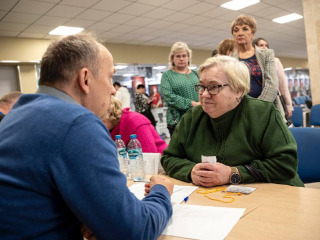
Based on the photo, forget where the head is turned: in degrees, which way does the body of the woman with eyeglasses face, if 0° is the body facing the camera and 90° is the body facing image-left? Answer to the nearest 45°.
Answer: approximately 45°

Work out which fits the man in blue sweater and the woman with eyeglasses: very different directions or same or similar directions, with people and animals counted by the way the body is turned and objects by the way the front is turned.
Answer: very different directions

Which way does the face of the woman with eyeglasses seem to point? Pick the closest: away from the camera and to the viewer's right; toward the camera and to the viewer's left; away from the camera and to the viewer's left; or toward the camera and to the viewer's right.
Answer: toward the camera and to the viewer's left

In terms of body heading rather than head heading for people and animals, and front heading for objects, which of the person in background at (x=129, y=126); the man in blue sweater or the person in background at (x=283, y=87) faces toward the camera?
the person in background at (x=283, y=87)

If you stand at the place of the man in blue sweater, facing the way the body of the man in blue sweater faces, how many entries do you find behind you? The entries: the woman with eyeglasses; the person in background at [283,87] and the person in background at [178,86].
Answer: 0

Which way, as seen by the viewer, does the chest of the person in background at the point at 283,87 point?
toward the camera

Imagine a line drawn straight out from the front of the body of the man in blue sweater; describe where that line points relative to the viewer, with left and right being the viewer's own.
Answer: facing away from the viewer and to the right of the viewer

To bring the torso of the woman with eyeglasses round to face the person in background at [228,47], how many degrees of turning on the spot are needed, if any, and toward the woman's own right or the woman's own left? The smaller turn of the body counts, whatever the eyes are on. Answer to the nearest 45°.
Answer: approximately 135° to the woman's own right

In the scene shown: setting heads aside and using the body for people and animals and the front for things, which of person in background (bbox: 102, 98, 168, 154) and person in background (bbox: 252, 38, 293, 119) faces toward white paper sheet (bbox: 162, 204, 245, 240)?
person in background (bbox: 252, 38, 293, 119)

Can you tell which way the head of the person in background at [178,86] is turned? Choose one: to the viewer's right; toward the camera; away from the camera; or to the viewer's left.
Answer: toward the camera
